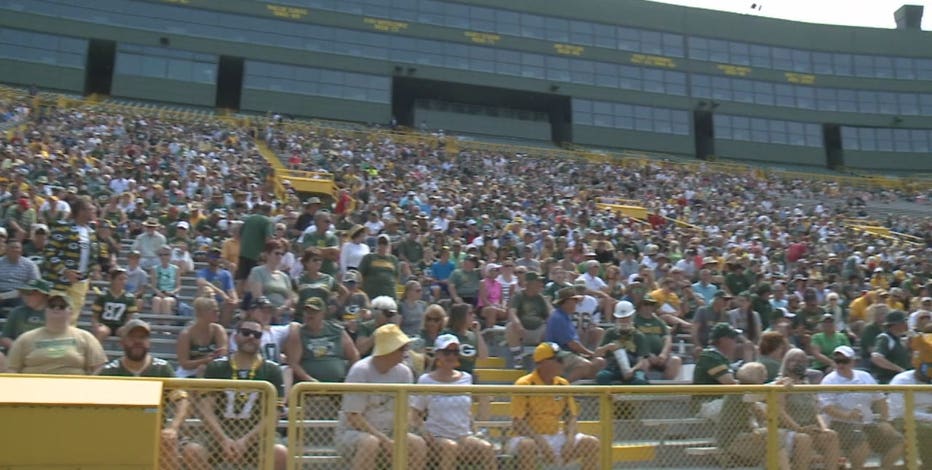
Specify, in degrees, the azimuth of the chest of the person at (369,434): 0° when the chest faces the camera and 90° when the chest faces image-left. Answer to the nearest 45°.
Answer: approximately 315°

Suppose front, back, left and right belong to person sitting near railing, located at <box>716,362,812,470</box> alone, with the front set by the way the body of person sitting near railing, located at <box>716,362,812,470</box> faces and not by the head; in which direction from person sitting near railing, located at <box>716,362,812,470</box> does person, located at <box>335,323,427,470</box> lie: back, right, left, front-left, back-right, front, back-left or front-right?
right

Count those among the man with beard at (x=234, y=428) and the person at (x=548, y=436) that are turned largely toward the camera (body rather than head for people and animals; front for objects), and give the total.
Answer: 2

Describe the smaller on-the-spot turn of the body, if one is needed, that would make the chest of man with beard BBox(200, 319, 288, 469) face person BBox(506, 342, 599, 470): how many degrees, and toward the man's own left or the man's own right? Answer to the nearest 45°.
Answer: approximately 90° to the man's own left

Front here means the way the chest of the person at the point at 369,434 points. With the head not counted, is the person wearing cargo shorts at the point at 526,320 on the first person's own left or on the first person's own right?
on the first person's own left

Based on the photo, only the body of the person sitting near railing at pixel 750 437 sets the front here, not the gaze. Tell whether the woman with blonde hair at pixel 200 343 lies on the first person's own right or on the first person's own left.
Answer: on the first person's own right

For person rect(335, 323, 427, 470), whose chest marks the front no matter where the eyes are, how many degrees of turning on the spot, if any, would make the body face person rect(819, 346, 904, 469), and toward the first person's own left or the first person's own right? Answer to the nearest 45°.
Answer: approximately 45° to the first person's own left

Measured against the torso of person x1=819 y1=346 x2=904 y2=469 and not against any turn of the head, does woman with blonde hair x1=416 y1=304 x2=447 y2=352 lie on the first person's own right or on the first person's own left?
on the first person's own right

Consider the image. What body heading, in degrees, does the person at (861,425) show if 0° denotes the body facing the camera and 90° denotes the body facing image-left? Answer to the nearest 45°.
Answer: approximately 0°
